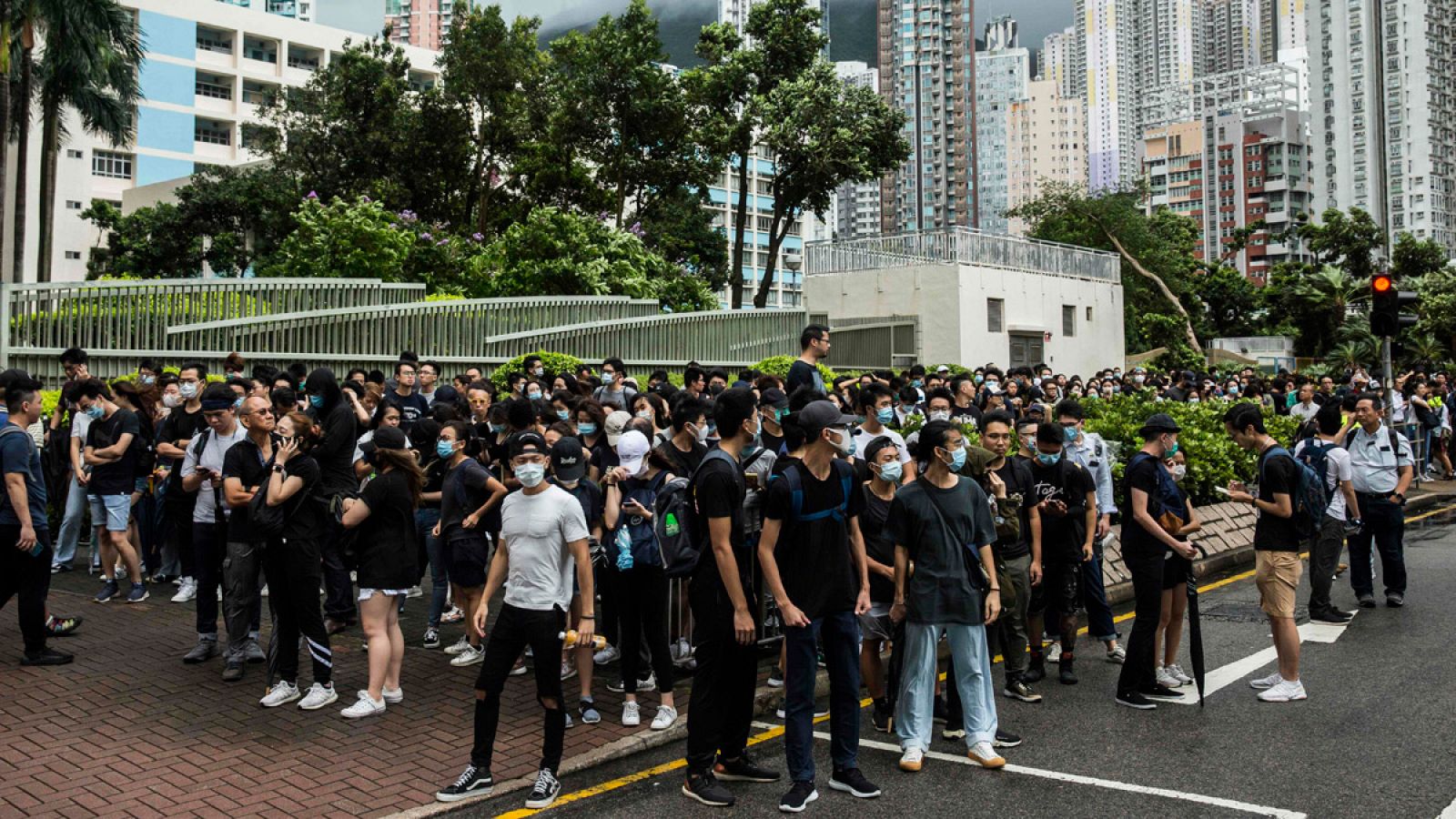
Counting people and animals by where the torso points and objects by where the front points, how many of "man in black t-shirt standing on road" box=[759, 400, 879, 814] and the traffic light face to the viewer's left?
0

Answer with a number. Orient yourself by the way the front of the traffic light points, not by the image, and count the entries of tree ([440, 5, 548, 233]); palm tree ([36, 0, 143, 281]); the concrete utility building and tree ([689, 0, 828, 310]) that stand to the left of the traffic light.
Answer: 0

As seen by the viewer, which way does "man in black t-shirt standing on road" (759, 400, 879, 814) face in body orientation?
toward the camera

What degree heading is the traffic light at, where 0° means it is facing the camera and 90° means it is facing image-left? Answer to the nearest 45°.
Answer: approximately 0°

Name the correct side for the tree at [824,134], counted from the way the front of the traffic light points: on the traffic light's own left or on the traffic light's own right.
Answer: on the traffic light's own right

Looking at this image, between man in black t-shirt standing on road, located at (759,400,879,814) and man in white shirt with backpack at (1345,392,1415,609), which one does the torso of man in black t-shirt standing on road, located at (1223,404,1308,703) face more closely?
the man in black t-shirt standing on road

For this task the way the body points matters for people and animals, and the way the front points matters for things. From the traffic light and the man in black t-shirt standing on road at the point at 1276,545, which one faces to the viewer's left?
the man in black t-shirt standing on road

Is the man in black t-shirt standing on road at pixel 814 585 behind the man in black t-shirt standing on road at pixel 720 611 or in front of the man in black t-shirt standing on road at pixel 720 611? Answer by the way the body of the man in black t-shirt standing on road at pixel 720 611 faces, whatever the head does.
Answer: in front

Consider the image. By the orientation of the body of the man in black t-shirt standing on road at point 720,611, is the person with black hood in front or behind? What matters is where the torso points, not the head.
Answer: behind

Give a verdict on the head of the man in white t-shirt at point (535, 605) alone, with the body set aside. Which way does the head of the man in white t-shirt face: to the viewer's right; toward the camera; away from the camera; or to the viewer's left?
toward the camera

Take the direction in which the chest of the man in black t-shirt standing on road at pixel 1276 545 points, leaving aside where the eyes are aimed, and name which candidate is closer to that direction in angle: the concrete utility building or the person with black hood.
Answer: the person with black hood

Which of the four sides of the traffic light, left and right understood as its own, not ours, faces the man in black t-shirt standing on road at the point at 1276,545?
front

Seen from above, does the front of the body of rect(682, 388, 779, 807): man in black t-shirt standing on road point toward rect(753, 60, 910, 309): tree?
no
